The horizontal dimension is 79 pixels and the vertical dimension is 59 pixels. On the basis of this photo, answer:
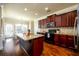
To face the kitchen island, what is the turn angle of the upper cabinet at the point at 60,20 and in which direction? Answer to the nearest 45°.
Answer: approximately 45° to its right

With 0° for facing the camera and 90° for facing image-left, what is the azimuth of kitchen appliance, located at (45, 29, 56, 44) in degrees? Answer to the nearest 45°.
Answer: approximately 45°

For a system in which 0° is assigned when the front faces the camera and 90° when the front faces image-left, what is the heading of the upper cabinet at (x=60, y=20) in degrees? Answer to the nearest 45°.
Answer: approximately 45°

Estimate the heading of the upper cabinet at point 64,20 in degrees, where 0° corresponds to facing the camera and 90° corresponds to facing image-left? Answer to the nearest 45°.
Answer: approximately 45°
